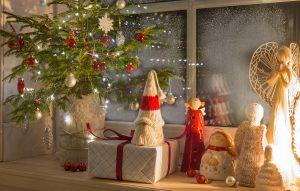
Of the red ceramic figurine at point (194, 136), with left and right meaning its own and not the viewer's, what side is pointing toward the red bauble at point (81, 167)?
right

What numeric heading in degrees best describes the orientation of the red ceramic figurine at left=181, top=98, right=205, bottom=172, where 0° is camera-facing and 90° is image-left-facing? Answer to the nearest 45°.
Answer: approximately 0°

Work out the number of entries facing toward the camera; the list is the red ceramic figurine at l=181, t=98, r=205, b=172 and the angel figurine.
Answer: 2

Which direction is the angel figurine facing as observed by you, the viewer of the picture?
facing the viewer

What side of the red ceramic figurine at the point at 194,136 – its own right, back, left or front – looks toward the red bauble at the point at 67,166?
right
